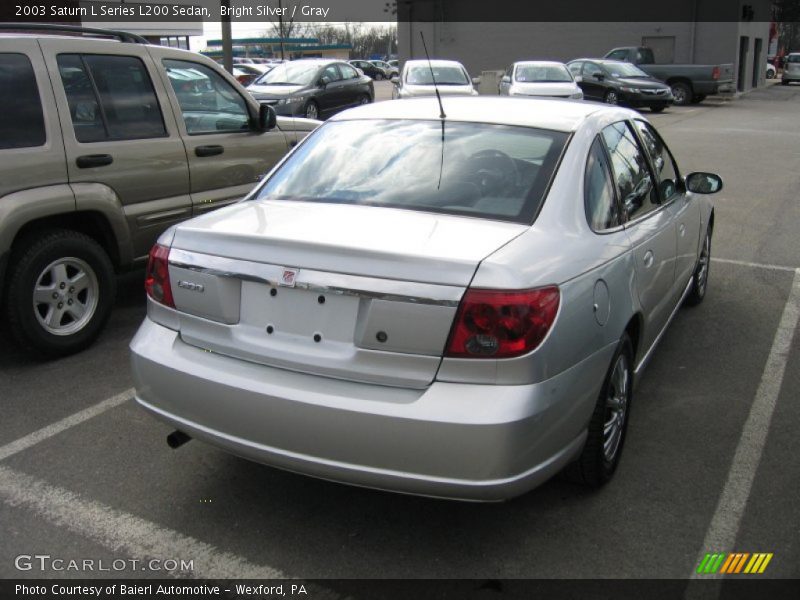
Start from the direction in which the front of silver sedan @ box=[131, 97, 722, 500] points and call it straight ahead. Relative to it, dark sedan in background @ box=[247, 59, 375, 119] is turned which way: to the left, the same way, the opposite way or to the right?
the opposite way

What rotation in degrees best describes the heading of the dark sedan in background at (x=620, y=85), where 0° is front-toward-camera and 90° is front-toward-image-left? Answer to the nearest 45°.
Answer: approximately 315°

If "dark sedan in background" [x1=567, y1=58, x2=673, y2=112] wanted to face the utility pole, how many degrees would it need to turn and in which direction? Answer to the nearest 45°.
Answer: approximately 90° to its right

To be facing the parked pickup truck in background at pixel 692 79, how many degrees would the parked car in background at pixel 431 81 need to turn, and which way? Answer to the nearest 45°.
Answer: approximately 135° to its left

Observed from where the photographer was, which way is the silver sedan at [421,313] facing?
facing away from the viewer and to the right of the viewer

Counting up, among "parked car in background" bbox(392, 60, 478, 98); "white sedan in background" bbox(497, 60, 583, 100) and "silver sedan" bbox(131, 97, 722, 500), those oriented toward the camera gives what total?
2

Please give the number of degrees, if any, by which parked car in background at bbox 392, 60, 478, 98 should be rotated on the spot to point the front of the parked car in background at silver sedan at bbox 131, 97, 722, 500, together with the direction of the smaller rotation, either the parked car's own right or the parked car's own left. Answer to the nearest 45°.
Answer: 0° — it already faces it

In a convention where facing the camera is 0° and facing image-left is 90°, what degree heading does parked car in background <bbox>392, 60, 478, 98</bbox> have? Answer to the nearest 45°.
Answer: approximately 0°

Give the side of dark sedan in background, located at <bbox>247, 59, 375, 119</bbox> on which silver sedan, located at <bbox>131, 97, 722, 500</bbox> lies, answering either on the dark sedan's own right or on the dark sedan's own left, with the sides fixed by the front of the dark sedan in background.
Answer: on the dark sedan's own left

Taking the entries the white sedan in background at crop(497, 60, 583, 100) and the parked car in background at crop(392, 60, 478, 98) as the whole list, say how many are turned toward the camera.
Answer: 2

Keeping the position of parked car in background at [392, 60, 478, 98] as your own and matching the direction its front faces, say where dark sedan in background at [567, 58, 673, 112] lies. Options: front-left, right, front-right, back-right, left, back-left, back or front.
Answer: back-left
